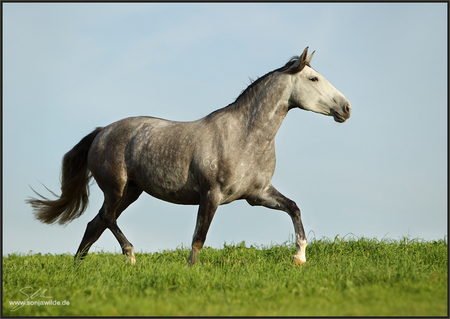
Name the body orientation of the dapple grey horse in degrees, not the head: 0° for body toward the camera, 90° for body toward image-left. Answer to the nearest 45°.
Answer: approximately 270°
